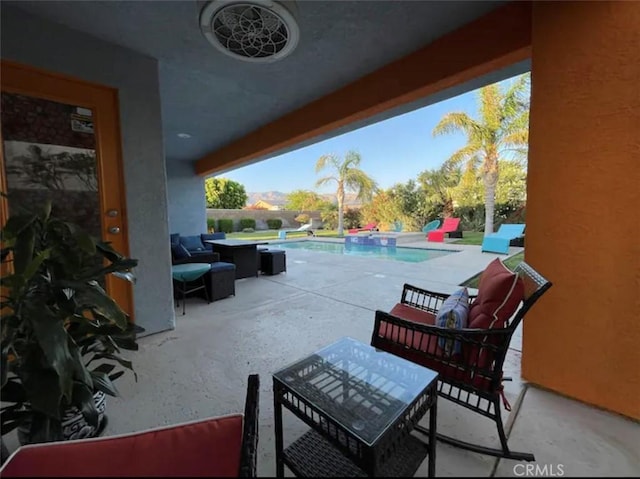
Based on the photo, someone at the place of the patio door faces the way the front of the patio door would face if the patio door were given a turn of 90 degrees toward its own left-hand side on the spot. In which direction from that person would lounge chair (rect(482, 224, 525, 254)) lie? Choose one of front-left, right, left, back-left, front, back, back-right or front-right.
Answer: front-right

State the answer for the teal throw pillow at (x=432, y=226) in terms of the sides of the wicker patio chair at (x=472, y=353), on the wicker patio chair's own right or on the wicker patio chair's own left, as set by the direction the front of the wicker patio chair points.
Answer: on the wicker patio chair's own right

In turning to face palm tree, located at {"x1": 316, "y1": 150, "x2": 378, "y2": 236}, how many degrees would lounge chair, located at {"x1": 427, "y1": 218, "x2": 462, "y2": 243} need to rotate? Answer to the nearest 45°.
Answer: approximately 45° to its right

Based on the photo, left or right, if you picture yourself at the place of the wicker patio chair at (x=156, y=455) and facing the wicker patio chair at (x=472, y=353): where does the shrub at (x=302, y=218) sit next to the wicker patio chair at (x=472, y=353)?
left

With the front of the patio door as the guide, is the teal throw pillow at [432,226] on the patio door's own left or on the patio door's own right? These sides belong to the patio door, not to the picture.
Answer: on the patio door's own left

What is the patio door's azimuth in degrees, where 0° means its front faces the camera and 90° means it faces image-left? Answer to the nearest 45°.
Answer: approximately 315°

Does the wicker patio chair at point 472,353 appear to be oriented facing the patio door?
yes

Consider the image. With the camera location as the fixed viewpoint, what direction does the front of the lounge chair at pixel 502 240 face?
facing the viewer and to the left of the viewer

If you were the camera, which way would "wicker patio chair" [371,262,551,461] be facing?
facing to the left of the viewer

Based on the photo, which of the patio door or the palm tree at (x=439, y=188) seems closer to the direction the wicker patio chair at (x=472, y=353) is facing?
the patio door
